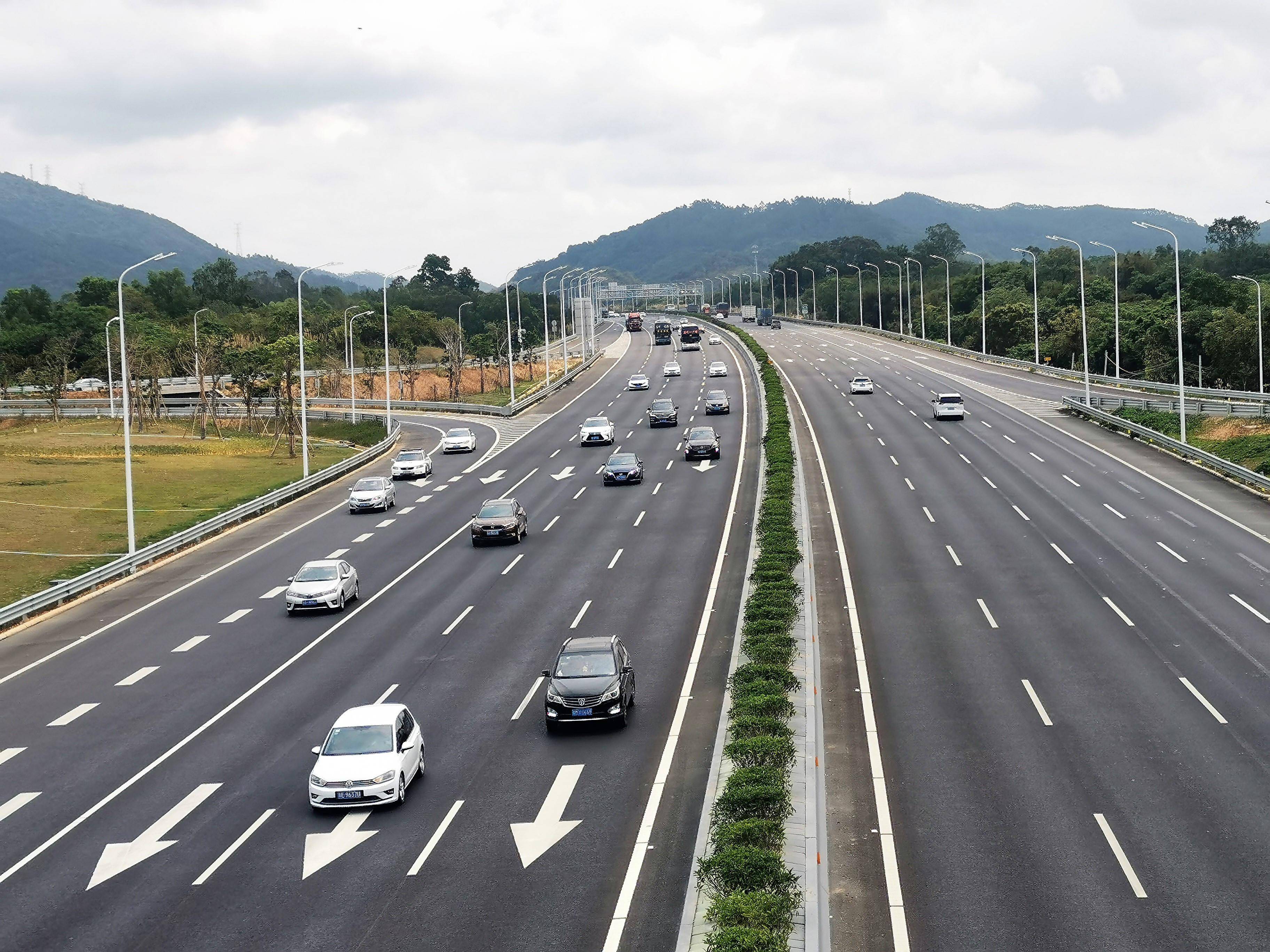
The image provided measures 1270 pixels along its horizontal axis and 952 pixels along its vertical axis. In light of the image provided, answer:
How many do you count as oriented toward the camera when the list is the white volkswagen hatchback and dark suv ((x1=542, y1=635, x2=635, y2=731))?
2

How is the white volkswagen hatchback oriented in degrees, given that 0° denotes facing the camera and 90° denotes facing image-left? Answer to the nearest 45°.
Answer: approximately 0°

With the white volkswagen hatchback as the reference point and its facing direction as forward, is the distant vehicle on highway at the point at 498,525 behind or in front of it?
behind

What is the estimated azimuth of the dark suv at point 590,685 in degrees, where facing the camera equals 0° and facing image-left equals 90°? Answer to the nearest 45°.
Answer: approximately 0°

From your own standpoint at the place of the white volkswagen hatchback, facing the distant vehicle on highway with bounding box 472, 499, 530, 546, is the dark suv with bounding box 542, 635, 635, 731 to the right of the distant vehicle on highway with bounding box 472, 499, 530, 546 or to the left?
right

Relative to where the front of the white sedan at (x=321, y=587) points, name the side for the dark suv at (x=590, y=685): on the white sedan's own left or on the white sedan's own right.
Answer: on the white sedan's own left

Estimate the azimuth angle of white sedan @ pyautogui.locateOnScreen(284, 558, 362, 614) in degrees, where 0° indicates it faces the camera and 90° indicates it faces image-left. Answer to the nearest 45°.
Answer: approximately 45°

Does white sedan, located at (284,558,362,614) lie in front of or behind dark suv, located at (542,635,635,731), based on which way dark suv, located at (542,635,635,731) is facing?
behind

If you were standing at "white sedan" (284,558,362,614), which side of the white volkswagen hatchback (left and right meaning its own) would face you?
back

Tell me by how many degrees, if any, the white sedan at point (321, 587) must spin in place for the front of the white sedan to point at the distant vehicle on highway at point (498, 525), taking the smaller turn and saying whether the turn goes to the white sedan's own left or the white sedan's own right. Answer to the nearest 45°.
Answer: approximately 180°

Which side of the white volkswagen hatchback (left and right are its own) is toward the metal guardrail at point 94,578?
back
